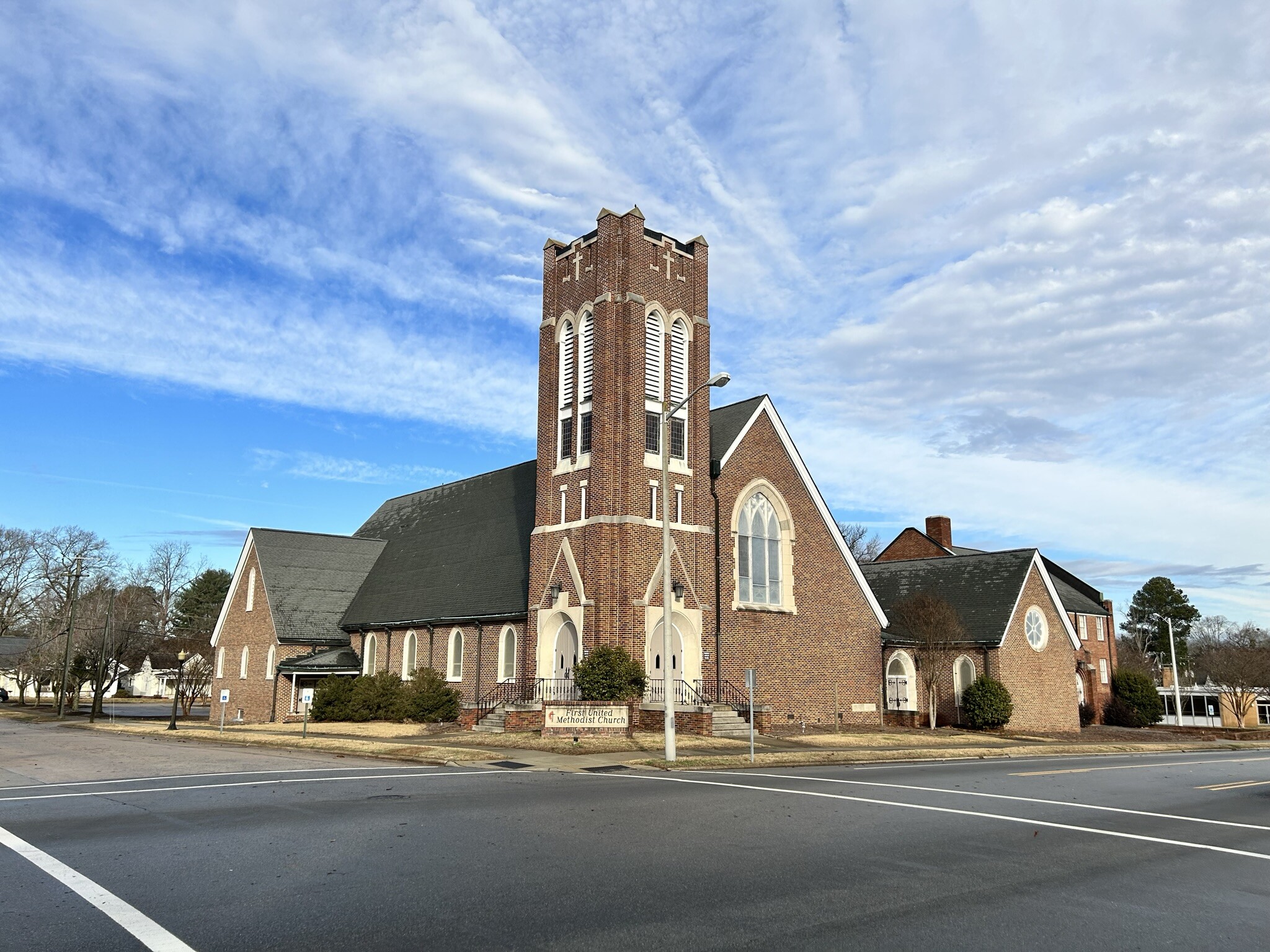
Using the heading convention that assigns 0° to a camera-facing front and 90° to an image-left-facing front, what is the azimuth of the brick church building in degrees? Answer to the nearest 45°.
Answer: approximately 315°

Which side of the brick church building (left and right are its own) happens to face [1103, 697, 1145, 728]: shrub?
left

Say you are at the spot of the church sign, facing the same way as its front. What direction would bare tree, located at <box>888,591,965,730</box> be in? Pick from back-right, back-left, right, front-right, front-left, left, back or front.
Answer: back-left

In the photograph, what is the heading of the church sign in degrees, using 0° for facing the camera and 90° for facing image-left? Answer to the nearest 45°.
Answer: approximately 0°

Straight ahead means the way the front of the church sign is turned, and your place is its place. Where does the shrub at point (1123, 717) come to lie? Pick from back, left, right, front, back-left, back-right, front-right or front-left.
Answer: back-left

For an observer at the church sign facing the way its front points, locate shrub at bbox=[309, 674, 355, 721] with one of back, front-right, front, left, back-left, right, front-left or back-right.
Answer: back-right

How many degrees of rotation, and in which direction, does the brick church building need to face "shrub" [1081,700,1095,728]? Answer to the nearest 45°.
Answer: approximately 90° to its left
